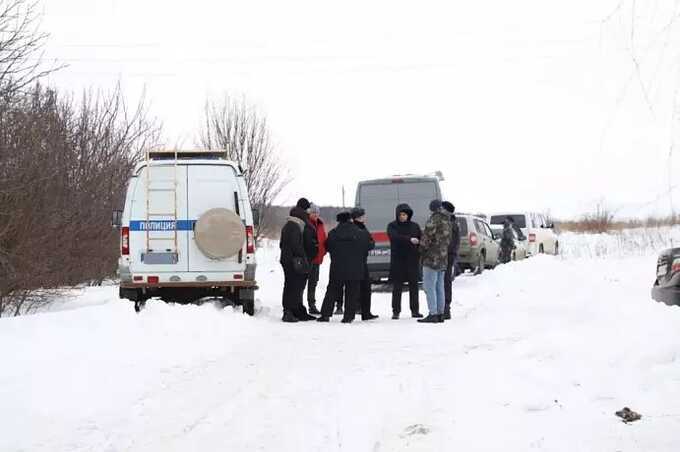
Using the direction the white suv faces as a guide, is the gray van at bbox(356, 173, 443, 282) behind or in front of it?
behind

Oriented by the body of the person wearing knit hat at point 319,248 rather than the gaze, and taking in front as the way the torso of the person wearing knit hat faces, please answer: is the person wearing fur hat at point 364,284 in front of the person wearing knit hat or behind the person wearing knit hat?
in front

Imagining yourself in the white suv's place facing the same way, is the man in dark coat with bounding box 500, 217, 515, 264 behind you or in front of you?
behind

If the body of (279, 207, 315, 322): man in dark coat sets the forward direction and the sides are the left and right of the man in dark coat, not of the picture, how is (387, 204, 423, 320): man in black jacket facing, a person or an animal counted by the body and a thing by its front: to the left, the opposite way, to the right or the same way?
to the right

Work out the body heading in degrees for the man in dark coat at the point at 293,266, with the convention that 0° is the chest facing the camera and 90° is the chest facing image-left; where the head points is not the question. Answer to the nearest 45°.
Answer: approximately 270°

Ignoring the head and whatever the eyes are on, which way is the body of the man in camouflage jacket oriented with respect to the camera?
to the viewer's left

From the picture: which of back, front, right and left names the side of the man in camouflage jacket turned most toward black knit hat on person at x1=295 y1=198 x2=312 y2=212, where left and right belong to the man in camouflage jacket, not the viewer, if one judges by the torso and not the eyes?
front

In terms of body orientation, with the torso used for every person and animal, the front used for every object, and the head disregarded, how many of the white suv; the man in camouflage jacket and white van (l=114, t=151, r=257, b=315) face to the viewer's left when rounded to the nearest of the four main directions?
1

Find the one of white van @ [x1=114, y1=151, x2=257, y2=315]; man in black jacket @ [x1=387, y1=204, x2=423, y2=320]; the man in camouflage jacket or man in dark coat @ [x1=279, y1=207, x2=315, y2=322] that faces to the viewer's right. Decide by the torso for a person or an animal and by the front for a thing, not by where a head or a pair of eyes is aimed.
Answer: the man in dark coat

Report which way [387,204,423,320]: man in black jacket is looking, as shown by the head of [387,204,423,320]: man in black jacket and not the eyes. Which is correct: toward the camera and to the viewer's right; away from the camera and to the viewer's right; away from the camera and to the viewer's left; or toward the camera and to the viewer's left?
toward the camera and to the viewer's left

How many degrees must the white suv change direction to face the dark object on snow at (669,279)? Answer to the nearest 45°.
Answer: approximately 135° to its right

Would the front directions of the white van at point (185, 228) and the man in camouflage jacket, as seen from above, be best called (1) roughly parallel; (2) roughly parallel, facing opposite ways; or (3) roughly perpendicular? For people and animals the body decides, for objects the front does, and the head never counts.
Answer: roughly perpendicular

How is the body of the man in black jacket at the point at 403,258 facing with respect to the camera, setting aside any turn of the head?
toward the camera

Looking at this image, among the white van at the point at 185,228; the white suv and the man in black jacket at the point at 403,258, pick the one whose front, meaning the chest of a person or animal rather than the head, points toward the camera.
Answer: the man in black jacket

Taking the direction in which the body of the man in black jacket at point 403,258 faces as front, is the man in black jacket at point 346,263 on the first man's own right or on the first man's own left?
on the first man's own right

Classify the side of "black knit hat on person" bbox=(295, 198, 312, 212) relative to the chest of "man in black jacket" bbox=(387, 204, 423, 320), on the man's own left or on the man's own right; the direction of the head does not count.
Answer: on the man's own right
